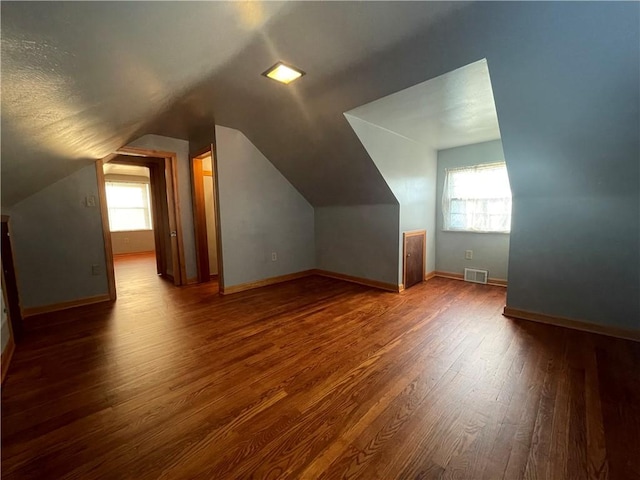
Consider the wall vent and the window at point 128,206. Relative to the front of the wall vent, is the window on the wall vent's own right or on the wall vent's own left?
on the wall vent's own right

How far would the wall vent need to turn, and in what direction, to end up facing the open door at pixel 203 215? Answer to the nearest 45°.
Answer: approximately 45° to its right

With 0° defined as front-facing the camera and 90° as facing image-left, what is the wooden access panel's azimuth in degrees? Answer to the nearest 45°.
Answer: approximately 315°

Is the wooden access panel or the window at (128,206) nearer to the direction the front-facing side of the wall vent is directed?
the wooden access panel

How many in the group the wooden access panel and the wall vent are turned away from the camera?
0

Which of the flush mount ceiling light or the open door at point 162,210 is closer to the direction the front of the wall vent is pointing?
the flush mount ceiling light

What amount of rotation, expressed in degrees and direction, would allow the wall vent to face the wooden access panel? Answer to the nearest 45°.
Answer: approximately 45° to its right

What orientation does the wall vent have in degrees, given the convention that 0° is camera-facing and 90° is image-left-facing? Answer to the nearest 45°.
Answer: approximately 0°

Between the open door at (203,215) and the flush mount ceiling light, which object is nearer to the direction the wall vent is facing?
the flush mount ceiling light
